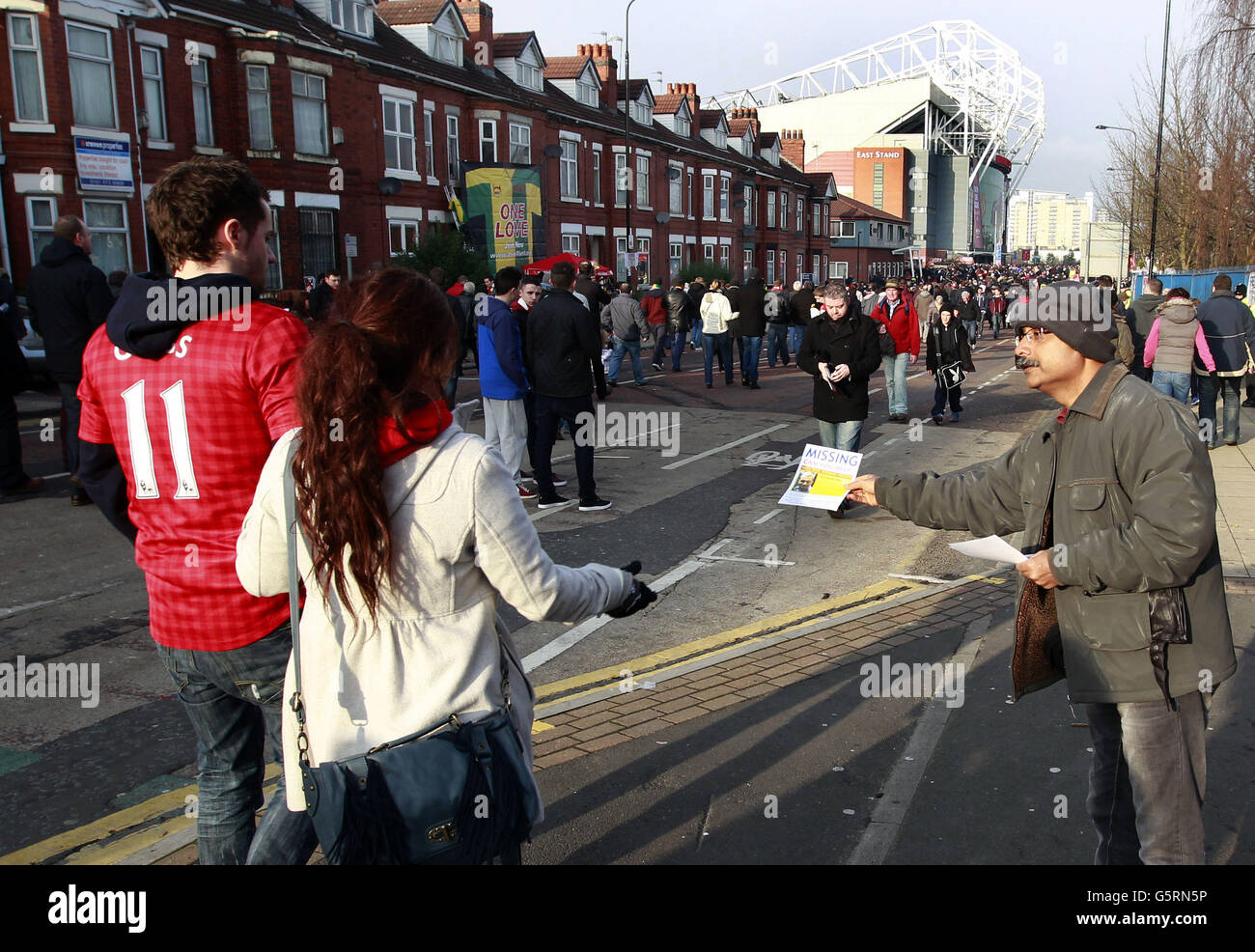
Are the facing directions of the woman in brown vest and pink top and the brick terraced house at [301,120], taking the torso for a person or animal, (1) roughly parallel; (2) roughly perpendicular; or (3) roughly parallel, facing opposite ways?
roughly perpendicular

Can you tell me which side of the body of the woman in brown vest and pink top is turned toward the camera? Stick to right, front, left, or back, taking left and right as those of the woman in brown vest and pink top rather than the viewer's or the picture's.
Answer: back

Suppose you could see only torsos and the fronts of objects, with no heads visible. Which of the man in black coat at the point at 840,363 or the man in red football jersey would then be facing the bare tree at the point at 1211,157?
the man in red football jersey

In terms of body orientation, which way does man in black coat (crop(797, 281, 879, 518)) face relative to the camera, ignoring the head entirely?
toward the camera

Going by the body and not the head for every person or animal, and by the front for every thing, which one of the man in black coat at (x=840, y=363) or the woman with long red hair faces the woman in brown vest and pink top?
the woman with long red hair

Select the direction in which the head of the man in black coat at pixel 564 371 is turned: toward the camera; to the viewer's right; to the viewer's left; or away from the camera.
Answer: away from the camera

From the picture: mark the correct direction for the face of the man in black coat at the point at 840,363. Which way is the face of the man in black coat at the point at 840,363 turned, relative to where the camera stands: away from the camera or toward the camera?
toward the camera

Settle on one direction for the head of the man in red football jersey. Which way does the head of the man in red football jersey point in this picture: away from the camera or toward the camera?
away from the camera

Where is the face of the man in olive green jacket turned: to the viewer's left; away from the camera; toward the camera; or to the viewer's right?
to the viewer's left

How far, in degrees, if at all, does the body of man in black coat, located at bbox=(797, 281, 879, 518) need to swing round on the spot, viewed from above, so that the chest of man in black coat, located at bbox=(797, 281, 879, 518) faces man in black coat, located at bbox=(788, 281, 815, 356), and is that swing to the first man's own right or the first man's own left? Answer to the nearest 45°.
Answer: approximately 180°

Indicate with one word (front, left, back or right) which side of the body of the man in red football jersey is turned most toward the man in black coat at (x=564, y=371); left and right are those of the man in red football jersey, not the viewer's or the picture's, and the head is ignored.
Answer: front

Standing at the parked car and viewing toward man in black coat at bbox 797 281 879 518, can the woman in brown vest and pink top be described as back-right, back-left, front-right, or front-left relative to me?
front-left

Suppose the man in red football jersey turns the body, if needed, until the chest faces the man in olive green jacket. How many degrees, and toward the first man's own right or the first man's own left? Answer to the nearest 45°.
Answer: approximately 45° to the first man's own right

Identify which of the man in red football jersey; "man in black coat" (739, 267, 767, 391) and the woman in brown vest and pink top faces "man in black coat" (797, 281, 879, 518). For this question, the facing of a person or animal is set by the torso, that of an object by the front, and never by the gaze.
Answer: the man in red football jersey

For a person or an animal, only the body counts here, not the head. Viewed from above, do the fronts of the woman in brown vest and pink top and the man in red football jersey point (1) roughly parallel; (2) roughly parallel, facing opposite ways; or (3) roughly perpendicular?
roughly parallel
